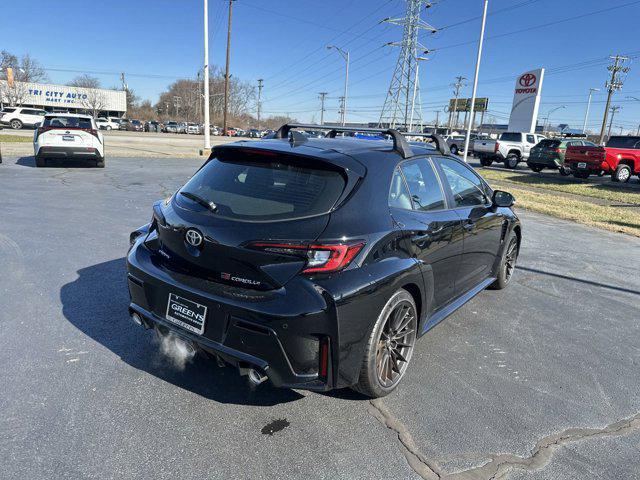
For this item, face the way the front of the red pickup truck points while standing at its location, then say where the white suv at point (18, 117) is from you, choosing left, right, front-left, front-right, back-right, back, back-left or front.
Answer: back-left

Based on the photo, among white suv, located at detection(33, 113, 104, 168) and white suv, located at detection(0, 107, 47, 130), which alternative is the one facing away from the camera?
white suv, located at detection(33, 113, 104, 168)

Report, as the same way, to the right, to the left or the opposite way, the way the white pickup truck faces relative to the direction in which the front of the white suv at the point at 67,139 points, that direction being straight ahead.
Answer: to the right

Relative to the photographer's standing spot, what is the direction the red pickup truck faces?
facing away from the viewer and to the right of the viewer

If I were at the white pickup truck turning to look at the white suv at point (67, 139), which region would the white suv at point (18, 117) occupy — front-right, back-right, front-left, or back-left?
front-right

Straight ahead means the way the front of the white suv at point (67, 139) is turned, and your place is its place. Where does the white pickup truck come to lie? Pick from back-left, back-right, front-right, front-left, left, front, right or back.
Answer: right

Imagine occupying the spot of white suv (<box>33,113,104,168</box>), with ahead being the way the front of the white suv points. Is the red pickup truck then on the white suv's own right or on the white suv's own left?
on the white suv's own right

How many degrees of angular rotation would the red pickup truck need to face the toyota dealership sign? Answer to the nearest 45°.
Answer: approximately 45° to its left

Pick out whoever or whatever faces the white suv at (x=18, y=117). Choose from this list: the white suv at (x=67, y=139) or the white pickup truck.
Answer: the white suv at (x=67, y=139)

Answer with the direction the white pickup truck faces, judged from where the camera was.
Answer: facing away from the viewer and to the right of the viewer

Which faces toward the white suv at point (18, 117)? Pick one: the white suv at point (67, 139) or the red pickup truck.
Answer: the white suv at point (67, 139)

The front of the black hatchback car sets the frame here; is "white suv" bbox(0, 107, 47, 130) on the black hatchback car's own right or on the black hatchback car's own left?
on the black hatchback car's own left

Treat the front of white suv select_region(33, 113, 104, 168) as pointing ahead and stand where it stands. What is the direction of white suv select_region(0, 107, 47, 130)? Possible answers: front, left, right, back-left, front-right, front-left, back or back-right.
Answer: front

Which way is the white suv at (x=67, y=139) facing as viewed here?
away from the camera

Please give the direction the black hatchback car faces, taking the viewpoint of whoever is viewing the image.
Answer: facing away from the viewer and to the right of the viewer
